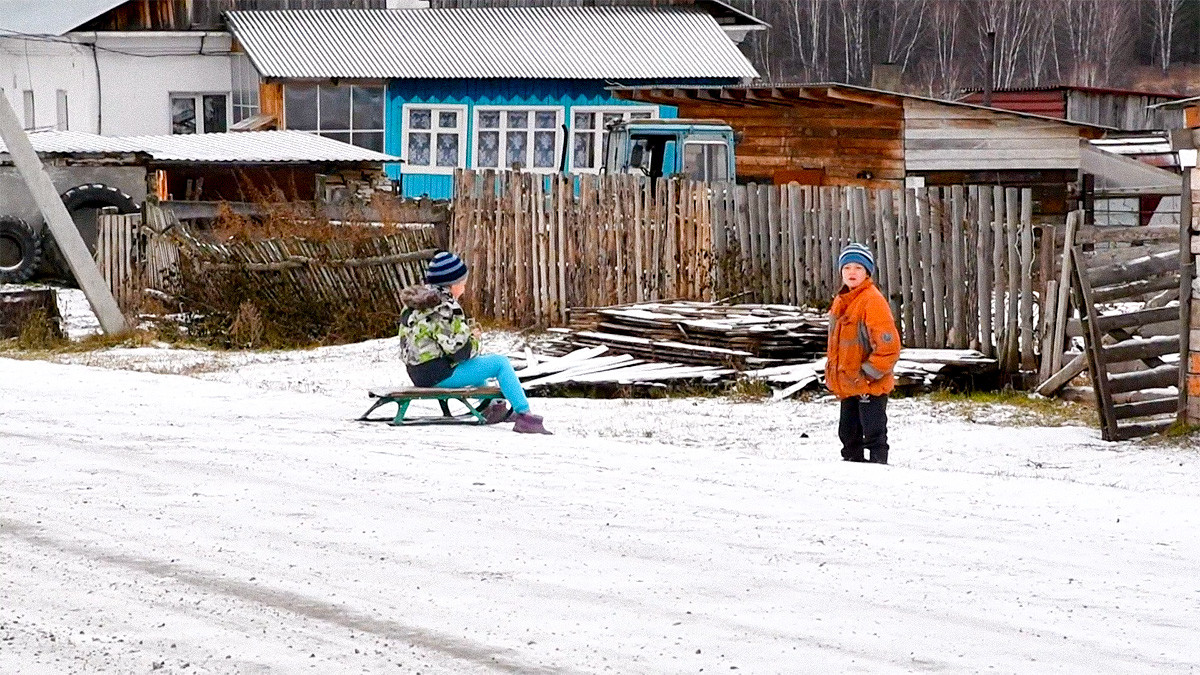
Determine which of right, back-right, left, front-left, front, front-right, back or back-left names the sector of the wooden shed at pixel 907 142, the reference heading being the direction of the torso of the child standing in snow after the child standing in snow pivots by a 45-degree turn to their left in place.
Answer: back

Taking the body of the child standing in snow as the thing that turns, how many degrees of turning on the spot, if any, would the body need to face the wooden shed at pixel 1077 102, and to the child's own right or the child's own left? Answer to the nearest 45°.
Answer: approximately 135° to the child's own right

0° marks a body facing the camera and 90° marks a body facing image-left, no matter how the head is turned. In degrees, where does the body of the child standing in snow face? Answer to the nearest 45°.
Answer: approximately 45°

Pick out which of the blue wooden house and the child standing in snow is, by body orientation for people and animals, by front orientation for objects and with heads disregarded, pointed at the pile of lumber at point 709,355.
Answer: the blue wooden house

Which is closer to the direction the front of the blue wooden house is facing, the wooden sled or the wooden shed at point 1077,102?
the wooden sled

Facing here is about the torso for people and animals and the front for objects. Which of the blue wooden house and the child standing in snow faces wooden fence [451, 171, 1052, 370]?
the blue wooden house

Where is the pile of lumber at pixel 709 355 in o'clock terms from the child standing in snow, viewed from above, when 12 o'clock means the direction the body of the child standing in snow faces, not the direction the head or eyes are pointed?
The pile of lumber is roughly at 4 o'clock from the child standing in snow.

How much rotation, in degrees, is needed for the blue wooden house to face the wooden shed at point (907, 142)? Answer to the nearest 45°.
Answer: approximately 45° to its left

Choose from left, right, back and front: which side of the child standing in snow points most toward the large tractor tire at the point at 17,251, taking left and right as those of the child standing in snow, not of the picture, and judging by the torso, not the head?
right

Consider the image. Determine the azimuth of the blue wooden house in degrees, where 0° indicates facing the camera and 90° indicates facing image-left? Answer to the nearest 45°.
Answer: approximately 0°

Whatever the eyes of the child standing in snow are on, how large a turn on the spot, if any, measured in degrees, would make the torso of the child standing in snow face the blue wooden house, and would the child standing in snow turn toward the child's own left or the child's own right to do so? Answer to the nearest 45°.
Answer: approximately 135° to the child's own right

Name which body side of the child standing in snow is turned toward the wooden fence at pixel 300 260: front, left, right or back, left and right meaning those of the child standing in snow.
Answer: right

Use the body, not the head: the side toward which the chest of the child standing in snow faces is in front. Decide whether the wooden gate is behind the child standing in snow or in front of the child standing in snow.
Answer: behind
